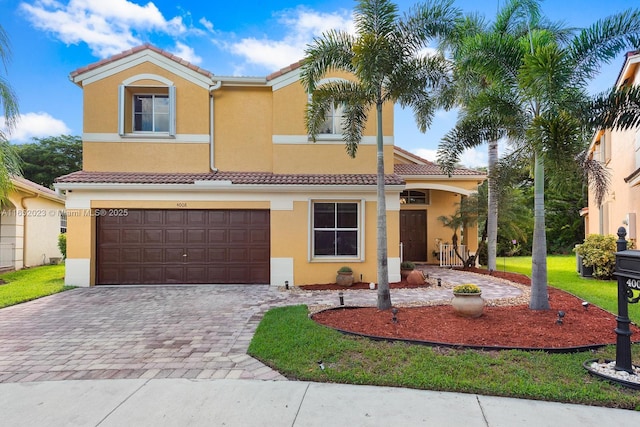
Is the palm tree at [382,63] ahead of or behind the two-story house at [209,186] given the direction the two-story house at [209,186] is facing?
ahead

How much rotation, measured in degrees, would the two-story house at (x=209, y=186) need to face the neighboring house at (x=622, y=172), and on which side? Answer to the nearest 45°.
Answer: approximately 90° to its left

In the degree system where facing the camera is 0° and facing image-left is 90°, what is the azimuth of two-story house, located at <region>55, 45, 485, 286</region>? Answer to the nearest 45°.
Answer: approximately 0°

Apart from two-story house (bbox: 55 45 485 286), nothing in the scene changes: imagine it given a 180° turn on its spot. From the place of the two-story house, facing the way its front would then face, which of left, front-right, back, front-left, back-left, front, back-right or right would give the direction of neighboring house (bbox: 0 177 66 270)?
front-left

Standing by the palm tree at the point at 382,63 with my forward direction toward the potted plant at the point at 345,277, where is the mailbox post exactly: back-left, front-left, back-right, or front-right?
back-right

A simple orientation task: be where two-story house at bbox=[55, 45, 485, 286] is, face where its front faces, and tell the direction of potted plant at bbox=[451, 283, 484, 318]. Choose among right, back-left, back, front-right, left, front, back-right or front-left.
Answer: front-left
